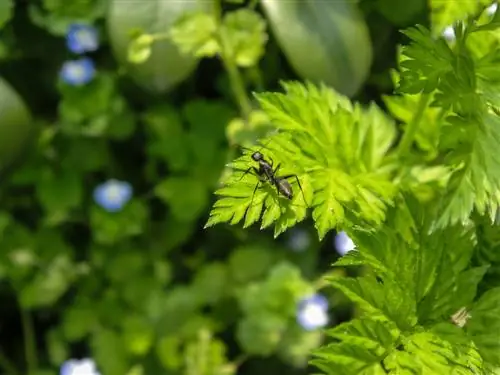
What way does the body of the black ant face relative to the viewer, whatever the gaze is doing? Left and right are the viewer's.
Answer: facing away from the viewer and to the left of the viewer

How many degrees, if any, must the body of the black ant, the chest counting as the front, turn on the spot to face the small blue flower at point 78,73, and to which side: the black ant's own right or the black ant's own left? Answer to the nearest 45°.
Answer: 0° — it already faces it
